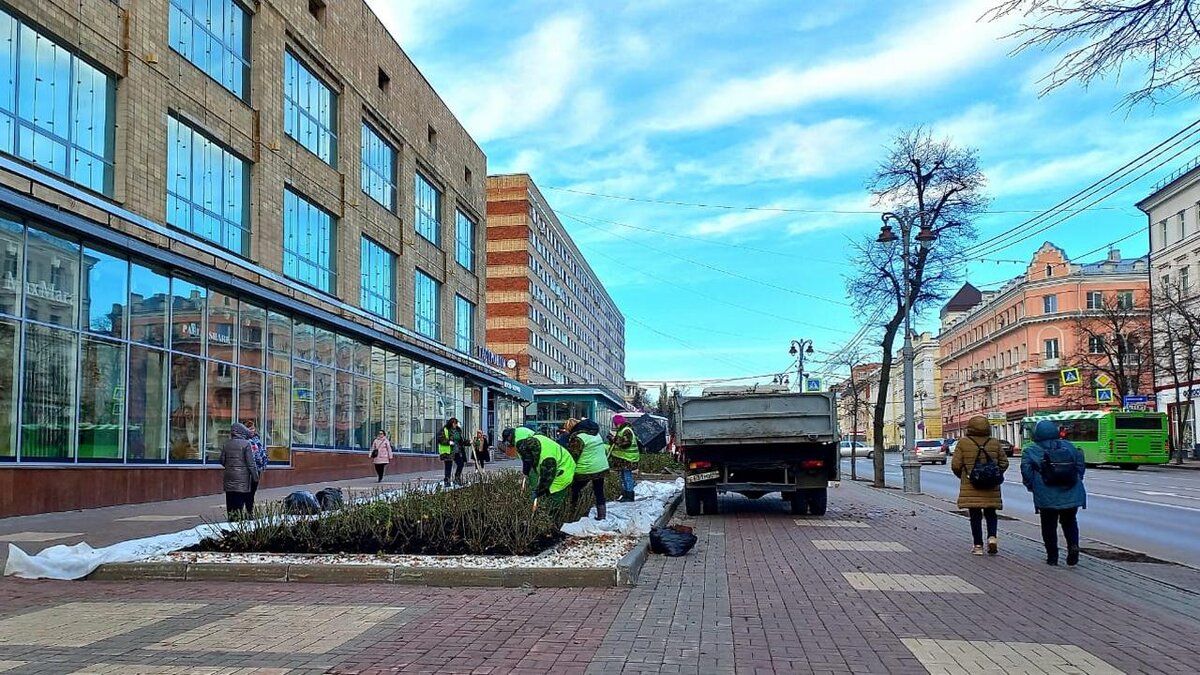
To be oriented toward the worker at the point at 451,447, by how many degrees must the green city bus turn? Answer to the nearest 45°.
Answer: approximately 90° to its left

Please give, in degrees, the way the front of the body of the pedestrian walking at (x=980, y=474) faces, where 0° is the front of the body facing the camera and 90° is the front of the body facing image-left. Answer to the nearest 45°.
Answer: approximately 180°

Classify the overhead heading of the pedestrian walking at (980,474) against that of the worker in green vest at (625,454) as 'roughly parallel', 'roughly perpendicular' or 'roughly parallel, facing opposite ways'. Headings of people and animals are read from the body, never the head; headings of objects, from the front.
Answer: roughly perpendicular

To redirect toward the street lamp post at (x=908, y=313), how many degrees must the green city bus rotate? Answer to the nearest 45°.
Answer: approximately 135° to its left

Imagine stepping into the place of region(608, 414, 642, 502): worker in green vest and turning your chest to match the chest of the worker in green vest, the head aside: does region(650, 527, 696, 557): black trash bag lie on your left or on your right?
on your left

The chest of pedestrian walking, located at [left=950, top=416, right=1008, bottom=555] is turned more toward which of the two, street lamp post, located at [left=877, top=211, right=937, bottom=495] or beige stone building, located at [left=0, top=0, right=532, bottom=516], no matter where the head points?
the street lamp post

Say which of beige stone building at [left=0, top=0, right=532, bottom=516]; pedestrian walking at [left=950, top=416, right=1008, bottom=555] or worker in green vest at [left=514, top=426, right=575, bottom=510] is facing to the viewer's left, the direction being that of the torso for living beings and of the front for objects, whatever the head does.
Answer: the worker in green vest

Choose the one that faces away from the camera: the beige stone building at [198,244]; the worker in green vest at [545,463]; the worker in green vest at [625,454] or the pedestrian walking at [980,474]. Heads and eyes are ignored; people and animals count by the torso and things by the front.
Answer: the pedestrian walking

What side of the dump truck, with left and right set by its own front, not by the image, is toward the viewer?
back

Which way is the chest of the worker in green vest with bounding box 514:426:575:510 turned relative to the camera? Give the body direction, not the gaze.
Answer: to the viewer's left

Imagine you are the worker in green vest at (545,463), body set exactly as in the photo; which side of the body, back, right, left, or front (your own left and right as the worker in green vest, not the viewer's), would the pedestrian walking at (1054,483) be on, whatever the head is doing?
back
